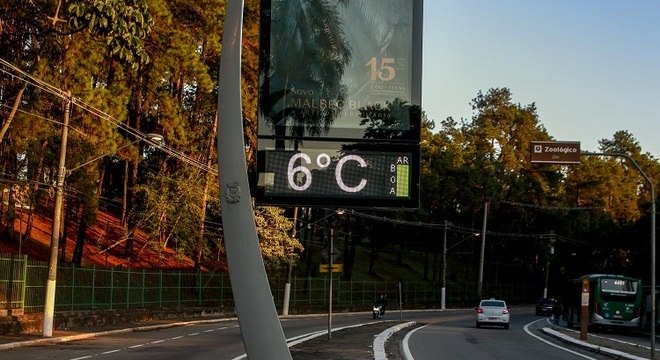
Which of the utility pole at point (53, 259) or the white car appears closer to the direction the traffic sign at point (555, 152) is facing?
the utility pole

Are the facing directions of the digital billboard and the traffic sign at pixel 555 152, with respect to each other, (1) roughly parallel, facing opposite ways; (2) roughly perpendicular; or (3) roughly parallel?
roughly parallel

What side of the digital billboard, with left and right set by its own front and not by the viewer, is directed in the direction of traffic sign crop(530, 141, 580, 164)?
back

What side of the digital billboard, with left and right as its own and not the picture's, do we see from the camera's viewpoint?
front

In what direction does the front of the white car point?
away from the camera

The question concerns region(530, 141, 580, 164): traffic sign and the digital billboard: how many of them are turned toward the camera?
2

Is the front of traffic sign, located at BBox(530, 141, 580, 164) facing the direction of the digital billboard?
yes

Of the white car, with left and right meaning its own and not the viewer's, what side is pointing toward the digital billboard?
back

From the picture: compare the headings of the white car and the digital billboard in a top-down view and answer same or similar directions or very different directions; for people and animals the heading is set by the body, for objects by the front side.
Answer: very different directions

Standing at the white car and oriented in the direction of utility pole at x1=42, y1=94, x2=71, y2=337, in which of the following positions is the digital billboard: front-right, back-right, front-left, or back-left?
front-left

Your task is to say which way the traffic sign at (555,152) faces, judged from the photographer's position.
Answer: facing the viewer
